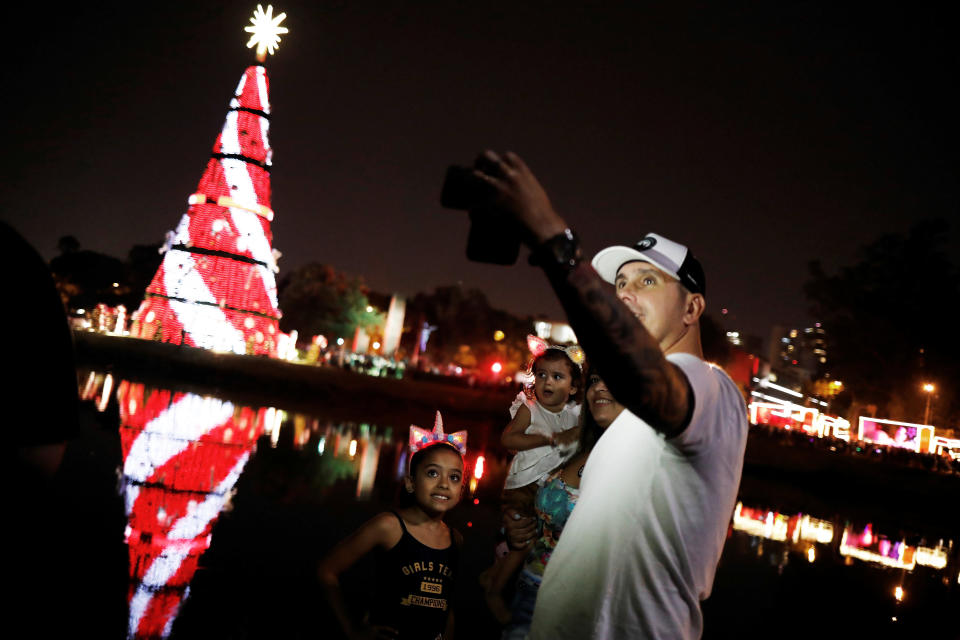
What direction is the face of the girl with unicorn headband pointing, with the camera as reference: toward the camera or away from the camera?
toward the camera

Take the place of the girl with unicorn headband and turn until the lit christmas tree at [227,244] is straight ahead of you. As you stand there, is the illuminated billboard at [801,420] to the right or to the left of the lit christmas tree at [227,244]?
right

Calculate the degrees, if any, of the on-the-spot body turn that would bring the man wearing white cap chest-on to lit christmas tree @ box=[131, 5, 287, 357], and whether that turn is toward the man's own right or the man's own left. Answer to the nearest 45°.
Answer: approximately 90° to the man's own right

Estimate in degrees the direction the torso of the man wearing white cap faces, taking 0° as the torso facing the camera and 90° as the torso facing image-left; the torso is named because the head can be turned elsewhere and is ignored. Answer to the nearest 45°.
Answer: approximately 45°

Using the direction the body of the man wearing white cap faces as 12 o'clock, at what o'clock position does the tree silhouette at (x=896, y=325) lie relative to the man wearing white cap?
The tree silhouette is roughly at 5 o'clock from the man wearing white cap.

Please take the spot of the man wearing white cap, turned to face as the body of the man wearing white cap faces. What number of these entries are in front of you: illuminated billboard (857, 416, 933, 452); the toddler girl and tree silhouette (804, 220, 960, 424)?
0
